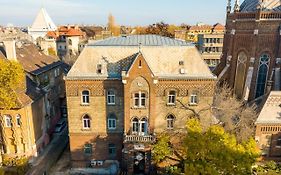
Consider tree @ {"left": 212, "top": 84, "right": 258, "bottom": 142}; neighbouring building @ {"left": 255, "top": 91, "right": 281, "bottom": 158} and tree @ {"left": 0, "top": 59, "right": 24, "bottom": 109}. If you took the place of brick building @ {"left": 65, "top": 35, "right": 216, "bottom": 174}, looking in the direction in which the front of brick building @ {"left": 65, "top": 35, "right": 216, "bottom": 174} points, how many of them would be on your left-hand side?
2

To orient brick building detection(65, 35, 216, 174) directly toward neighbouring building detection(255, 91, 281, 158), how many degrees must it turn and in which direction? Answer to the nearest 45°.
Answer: approximately 90° to its left

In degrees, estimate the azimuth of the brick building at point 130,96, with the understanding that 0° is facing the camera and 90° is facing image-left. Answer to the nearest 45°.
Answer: approximately 0°

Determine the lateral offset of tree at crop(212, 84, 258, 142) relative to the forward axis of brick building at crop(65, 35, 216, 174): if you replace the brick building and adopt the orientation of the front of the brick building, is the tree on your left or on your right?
on your left

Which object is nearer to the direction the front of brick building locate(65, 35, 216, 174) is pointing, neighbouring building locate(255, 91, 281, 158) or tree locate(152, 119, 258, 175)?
the tree

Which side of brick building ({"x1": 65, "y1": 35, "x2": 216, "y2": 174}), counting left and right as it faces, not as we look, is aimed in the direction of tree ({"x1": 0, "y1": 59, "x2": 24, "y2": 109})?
right

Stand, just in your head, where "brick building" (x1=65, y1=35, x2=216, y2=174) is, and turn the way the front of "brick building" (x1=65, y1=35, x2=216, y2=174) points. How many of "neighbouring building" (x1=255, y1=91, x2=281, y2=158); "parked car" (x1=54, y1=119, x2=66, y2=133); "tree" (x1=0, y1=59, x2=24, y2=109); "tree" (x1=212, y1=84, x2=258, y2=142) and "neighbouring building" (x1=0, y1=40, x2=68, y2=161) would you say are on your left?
2

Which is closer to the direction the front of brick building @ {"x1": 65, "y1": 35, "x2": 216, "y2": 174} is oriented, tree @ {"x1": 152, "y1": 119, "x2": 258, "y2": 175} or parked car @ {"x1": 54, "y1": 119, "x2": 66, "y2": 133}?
the tree

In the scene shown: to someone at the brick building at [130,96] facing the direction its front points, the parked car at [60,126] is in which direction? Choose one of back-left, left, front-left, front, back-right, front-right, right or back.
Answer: back-right

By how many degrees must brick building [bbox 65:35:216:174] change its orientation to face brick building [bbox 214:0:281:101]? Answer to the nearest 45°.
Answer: approximately 135° to its left

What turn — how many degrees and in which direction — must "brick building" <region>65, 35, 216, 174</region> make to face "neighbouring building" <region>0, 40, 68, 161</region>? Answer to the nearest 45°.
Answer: approximately 90° to its right
